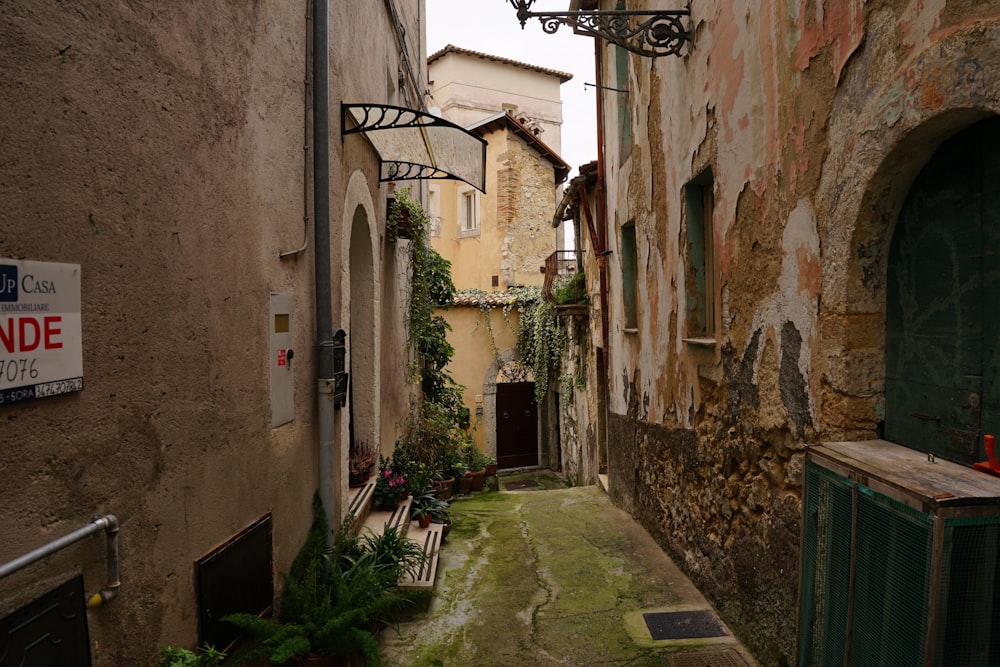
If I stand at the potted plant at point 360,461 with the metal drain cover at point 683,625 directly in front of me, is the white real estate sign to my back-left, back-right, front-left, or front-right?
front-right

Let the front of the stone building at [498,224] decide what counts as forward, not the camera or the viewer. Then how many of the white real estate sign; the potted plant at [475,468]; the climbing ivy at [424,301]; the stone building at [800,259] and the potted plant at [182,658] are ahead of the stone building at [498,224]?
5

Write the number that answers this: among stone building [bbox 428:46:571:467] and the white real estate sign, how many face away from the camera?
0

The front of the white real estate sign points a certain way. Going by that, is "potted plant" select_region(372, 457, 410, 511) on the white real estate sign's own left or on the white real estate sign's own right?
on the white real estate sign's own left

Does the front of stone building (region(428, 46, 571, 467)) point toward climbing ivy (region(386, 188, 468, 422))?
yes

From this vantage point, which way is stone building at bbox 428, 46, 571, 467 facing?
toward the camera

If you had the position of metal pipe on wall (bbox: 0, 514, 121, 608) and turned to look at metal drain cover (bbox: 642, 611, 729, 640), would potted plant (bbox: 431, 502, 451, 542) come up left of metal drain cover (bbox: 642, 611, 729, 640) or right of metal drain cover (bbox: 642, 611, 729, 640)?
left

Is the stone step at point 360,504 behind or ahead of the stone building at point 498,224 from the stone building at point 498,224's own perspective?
ahead

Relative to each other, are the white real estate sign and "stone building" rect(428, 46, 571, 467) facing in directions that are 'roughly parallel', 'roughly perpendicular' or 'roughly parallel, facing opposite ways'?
roughly perpendicular

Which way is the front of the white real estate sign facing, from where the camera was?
facing the viewer and to the right of the viewer

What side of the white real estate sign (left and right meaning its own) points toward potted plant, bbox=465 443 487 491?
left

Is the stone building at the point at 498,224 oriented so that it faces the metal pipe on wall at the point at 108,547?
yes

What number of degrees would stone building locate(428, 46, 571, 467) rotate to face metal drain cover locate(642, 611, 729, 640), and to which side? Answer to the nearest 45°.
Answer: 0° — it already faces it

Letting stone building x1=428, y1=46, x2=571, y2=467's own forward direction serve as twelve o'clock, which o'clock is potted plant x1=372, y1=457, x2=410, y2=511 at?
The potted plant is roughly at 12 o'clock from the stone building.

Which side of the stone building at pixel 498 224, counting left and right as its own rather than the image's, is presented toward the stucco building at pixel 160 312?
front
